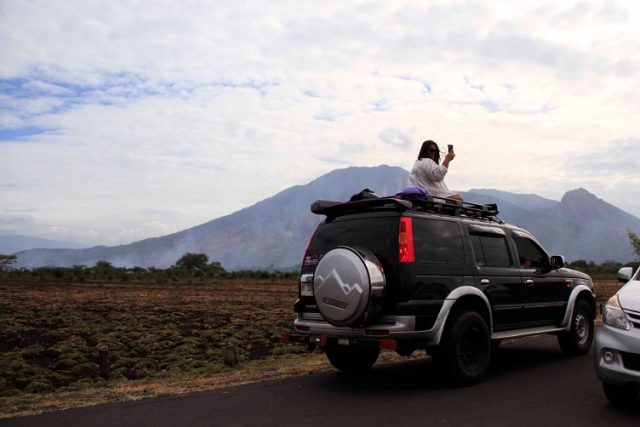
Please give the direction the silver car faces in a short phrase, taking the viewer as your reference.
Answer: facing the viewer and to the left of the viewer

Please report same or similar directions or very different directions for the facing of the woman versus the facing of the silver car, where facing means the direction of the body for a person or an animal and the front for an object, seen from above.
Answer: very different directions

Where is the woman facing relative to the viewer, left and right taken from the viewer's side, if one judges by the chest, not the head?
facing away from the viewer and to the right of the viewer

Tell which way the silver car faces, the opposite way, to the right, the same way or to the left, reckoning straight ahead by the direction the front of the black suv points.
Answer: the opposite way

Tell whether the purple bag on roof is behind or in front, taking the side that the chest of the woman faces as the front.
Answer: behind

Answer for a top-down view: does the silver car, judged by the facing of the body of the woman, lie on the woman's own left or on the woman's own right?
on the woman's own right

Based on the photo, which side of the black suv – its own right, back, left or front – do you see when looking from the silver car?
right

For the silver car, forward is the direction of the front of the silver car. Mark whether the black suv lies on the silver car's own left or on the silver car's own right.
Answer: on the silver car's own right

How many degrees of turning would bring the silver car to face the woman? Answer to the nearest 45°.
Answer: approximately 90° to its right

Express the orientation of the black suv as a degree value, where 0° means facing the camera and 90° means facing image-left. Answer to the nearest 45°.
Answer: approximately 225°

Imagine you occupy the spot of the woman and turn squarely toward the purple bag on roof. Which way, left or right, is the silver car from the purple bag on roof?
left
